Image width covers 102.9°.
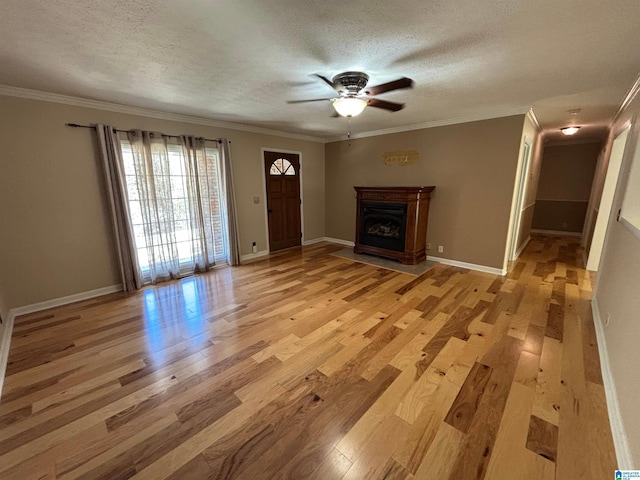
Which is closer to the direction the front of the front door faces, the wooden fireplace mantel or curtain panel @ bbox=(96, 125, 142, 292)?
the wooden fireplace mantel

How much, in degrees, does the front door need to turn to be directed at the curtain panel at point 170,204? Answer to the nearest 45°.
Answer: approximately 90° to its right

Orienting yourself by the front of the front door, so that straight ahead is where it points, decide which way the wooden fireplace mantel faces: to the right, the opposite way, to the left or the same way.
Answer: to the right

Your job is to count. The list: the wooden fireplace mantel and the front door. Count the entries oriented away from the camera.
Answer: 0

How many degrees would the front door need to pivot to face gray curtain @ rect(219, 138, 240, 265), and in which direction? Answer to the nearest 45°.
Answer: approximately 90° to its right

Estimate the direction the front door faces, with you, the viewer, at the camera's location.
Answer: facing the viewer and to the right of the viewer

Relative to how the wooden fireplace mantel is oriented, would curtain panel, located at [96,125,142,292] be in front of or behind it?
in front

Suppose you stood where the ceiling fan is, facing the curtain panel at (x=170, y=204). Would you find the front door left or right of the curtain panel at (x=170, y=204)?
right

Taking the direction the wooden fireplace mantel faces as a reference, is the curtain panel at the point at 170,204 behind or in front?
in front

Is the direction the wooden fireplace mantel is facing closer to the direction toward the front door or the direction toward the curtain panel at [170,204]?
the curtain panel
